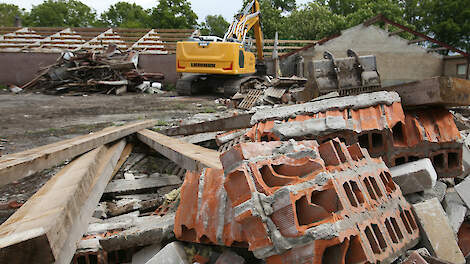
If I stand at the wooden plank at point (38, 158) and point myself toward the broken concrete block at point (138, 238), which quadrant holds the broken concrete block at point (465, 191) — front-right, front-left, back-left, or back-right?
front-left

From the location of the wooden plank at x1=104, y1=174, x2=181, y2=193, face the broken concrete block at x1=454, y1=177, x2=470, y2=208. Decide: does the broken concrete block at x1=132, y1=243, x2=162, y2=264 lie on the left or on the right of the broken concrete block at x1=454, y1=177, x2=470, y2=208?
right

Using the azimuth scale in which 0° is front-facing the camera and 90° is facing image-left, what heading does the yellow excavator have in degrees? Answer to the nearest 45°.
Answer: approximately 225°

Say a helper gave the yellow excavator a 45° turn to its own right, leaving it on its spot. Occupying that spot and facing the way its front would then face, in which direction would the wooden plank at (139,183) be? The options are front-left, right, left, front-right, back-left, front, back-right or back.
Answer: right

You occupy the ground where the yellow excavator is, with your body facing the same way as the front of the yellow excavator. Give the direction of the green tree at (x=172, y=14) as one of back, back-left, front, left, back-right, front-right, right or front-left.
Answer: front-left

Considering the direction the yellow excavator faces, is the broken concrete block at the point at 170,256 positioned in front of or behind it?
behind

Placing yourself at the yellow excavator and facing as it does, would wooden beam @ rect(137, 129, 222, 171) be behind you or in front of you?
behind

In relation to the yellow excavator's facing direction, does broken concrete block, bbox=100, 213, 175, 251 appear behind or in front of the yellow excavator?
behind
